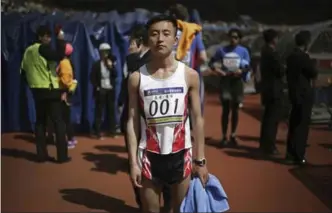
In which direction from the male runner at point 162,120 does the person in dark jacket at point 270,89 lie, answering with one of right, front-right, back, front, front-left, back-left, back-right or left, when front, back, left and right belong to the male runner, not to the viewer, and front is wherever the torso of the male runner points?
back-left

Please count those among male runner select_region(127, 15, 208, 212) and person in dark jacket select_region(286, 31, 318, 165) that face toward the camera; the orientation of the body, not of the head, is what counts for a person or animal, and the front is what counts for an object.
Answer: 1

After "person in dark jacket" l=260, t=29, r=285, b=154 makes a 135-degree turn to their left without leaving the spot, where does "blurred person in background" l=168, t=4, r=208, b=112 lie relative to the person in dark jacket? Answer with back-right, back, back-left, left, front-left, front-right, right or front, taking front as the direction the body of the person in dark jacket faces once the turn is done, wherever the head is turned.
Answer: front-left
